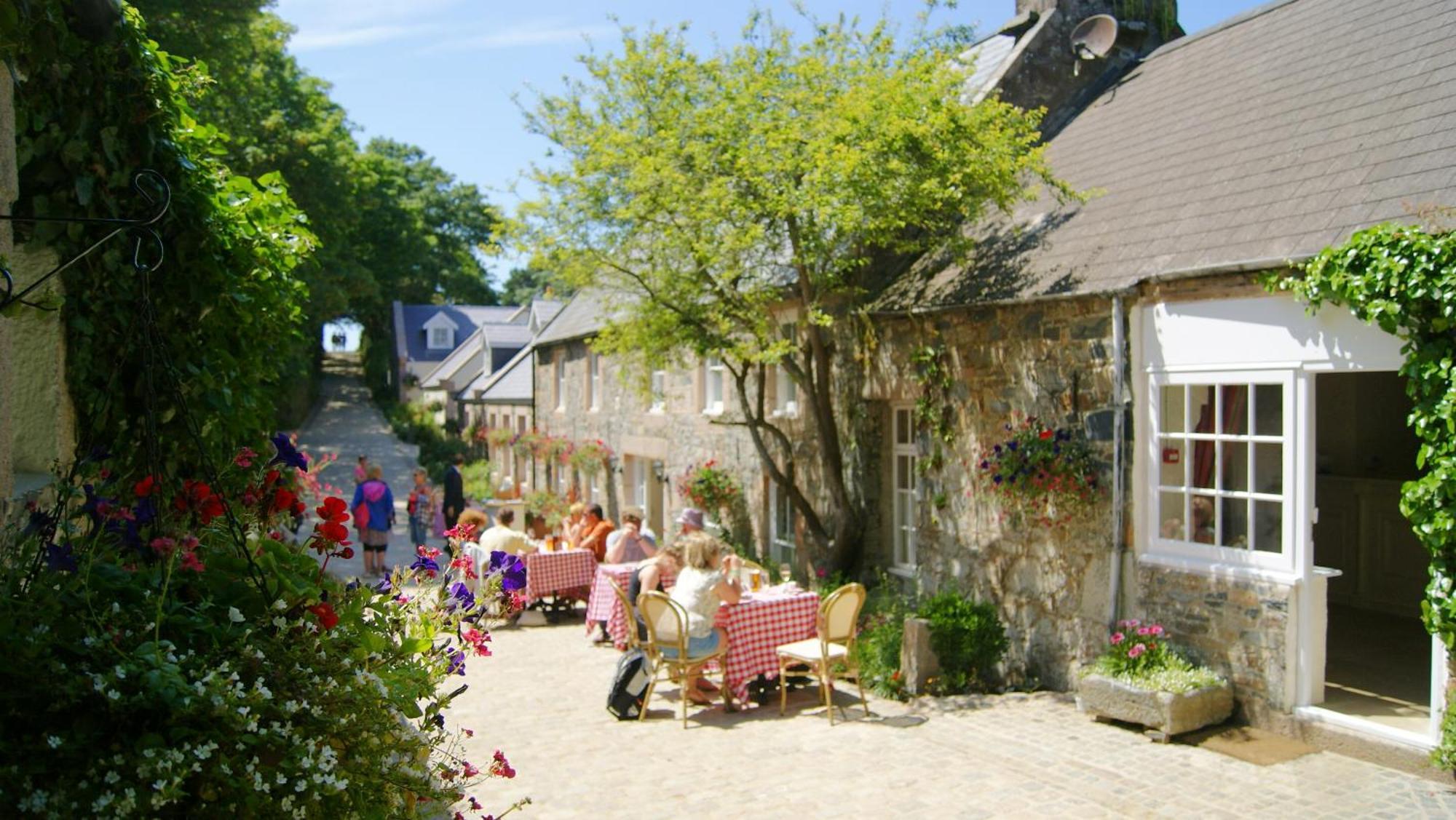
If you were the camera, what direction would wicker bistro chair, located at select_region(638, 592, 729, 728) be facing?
facing away from the viewer and to the right of the viewer

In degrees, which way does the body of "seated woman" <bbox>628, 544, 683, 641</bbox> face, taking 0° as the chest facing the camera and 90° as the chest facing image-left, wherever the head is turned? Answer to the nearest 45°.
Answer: approximately 270°

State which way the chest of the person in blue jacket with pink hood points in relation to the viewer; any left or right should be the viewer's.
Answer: facing away from the viewer

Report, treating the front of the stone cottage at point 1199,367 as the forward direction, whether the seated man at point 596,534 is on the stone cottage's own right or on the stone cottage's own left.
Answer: on the stone cottage's own right

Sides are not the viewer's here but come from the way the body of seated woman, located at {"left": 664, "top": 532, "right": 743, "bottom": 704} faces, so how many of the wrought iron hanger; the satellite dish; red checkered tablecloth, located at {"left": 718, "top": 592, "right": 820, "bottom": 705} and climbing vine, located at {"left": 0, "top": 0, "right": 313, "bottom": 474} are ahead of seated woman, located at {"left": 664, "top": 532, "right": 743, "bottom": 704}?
2

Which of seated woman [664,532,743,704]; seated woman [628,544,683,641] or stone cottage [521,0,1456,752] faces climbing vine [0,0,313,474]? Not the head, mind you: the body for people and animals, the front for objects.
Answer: the stone cottage

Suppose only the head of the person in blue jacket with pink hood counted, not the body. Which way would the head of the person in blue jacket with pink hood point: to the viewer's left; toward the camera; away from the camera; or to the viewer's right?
away from the camera

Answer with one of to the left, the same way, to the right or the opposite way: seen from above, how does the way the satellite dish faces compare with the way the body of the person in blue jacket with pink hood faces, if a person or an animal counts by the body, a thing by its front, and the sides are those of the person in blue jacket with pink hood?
to the left

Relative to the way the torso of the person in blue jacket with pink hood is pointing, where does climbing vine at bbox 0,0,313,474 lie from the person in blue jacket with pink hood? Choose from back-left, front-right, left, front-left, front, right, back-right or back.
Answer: back

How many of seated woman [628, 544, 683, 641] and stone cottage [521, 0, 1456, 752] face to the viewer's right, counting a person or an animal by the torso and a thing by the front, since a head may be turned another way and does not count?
1

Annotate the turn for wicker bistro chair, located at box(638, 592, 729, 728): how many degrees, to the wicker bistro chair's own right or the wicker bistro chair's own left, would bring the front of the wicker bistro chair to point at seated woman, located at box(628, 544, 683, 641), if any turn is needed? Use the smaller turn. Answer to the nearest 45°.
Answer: approximately 45° to the wicker bistro chair's own left

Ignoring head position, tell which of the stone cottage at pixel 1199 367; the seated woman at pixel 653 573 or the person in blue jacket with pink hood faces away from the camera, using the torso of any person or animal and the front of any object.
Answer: the person in blue jacket with pink hood

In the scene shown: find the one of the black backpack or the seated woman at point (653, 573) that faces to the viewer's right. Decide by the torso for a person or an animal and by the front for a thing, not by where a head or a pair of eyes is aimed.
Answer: the seated woman

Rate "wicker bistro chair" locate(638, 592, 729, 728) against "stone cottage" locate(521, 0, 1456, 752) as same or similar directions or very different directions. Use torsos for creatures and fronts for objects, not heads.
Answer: very different directions

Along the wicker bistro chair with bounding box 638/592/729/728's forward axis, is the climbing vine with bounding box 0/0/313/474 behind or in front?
behind

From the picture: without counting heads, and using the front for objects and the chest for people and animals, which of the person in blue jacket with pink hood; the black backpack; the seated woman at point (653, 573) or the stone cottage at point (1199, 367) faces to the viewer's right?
the seated woman

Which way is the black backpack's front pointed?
to the viewer's left

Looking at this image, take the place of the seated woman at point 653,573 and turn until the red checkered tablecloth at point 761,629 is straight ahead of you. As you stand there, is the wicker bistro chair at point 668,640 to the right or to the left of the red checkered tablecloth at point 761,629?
right
